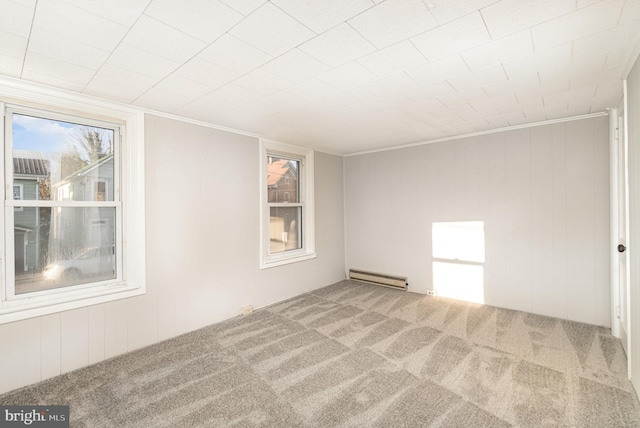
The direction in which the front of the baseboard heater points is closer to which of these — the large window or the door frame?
the large window

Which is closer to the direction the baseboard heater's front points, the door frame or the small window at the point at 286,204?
the small window

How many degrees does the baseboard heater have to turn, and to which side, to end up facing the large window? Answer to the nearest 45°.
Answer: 0° — it already faces it

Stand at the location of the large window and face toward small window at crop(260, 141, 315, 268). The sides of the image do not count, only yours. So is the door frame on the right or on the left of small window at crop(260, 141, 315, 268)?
right

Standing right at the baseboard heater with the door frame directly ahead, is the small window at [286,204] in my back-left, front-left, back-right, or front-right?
back-right

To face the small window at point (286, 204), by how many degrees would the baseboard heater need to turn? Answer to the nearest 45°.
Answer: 0° — it already faces it

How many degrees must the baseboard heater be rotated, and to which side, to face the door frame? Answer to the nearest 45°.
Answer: approximately 90° to its left

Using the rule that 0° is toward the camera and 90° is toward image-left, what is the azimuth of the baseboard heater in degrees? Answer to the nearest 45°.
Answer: approximately 45°
